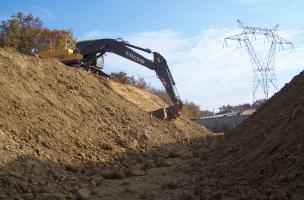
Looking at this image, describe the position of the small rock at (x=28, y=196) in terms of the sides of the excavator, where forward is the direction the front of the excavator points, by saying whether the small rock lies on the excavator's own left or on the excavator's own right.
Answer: on the excavator's own right

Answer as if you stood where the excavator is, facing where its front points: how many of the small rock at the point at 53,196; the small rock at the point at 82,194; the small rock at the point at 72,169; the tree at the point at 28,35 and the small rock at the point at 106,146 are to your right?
4

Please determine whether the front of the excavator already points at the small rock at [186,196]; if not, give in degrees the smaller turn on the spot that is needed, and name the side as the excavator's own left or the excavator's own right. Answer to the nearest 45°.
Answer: approximately 90° to the excavator's own right

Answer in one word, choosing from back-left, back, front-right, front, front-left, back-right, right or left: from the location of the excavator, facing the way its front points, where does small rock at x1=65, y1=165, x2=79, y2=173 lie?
right

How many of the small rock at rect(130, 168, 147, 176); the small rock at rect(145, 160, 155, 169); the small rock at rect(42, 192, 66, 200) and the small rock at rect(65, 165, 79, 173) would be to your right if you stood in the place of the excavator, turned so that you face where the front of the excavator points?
4

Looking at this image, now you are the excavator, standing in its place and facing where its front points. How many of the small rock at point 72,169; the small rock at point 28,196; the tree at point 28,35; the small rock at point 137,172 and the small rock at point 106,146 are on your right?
4

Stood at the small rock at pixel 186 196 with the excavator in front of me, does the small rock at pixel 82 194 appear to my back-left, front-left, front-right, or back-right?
front-left

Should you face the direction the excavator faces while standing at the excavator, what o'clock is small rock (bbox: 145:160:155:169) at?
The small rock is roughly at 3 o'clock from the excavator.

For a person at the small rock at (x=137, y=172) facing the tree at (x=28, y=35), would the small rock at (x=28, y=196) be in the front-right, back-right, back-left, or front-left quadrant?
back-left

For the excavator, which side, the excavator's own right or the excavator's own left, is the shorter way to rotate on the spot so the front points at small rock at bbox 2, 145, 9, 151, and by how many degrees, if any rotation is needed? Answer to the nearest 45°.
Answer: approximately 90° to the excavator's own right

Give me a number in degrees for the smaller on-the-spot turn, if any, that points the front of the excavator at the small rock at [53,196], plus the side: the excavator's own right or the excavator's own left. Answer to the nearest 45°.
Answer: approximately 90° to the excavator's own right

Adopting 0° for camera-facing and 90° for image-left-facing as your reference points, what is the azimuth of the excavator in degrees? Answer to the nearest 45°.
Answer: approximately 270°

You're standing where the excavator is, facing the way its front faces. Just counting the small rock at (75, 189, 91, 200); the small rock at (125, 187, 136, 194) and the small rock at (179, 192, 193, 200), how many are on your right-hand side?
3

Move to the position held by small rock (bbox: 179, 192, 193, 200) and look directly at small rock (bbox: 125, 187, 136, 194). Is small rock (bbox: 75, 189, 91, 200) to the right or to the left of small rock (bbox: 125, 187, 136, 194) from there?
left

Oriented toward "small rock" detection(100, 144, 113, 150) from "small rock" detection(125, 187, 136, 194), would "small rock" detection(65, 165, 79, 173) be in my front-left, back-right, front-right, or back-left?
front-left
